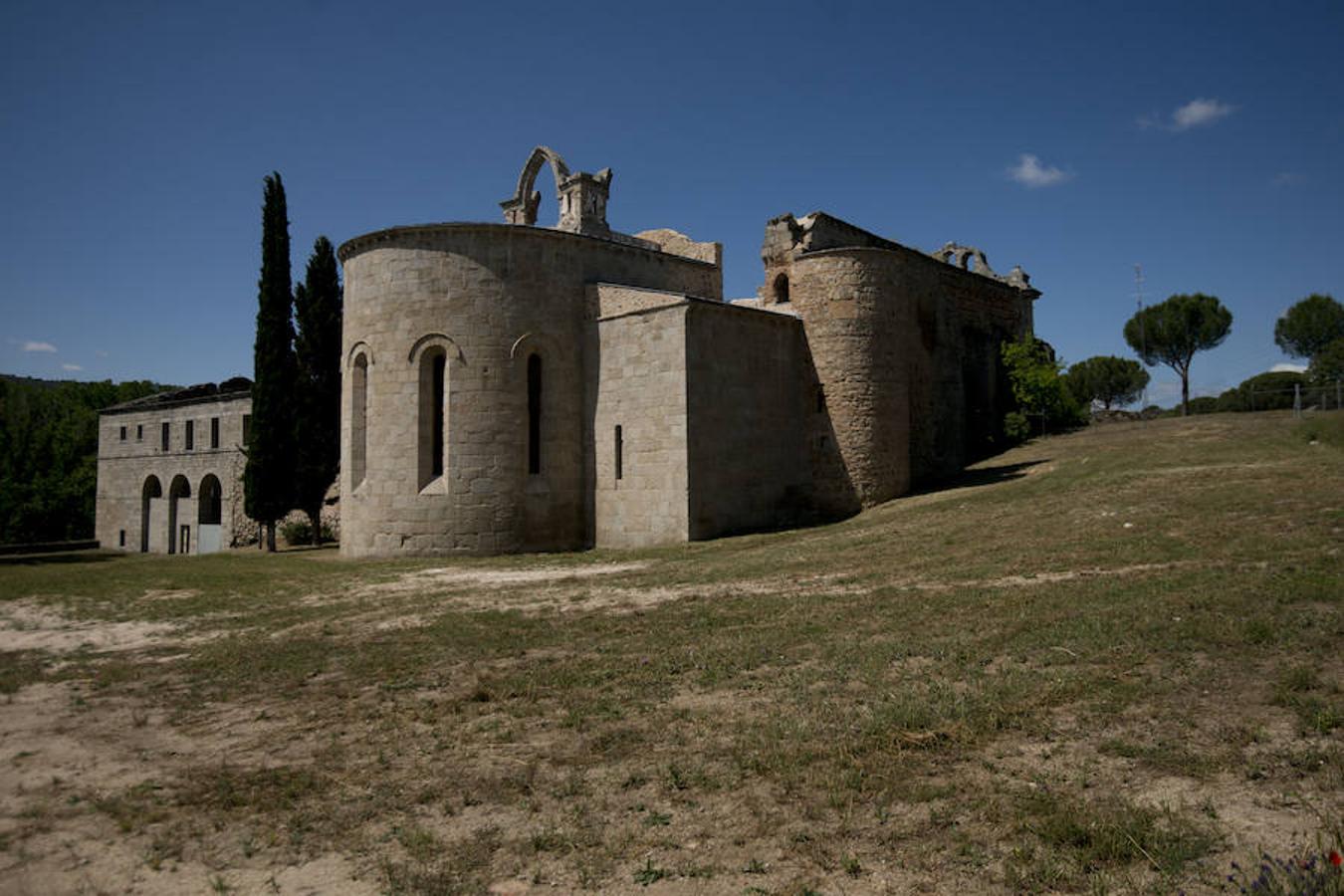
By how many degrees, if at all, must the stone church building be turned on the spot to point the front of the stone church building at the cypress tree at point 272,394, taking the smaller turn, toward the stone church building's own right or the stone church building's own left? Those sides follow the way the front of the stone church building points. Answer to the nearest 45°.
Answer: approximately 90° to the stone church building's own left

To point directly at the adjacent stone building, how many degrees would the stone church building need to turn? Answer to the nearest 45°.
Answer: approximately 90° to its left

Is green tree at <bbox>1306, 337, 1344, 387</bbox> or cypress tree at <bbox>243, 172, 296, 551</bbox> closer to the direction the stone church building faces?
the green tree

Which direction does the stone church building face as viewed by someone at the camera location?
facing away from the viewer and to the right of the viewer

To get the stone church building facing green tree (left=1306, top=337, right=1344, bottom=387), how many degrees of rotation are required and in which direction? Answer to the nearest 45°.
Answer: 0° — it already faces it

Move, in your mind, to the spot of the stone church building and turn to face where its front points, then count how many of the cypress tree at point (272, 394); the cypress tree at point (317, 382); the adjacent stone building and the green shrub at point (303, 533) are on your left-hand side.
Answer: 4

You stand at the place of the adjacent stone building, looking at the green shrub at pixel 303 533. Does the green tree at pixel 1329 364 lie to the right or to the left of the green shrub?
left

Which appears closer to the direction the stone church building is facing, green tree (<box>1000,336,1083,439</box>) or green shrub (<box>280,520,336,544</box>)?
the green tree

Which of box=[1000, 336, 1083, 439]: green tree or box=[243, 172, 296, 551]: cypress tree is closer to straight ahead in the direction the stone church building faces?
the green tree
